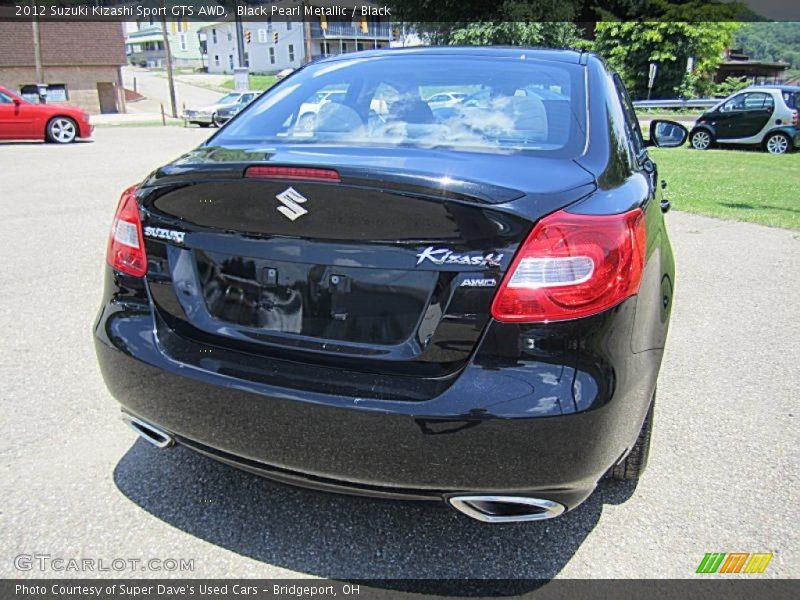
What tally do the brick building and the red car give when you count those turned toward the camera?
1

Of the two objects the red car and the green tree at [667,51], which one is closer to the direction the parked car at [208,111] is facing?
the red car

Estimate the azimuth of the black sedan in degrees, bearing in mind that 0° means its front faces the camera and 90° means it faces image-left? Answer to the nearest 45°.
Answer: approximately 225°

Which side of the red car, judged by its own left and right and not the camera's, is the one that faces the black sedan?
right

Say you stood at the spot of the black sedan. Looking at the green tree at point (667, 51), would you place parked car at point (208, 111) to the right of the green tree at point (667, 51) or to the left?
left

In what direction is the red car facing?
to the viewer's right

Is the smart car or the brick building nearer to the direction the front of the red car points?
the smart car

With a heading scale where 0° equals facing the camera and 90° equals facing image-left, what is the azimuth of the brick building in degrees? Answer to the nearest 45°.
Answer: approximately 0°
